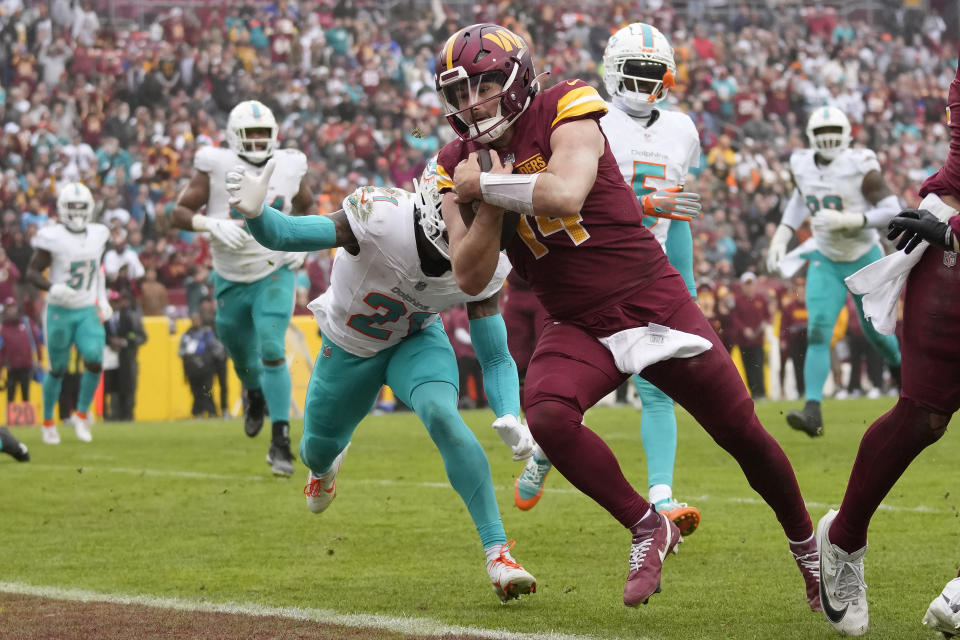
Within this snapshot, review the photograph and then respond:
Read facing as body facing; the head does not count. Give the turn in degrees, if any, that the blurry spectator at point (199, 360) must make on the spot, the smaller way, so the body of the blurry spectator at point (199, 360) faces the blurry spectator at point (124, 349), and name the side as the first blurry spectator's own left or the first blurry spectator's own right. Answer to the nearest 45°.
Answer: approximately 90° to the first blurry spectator's own right

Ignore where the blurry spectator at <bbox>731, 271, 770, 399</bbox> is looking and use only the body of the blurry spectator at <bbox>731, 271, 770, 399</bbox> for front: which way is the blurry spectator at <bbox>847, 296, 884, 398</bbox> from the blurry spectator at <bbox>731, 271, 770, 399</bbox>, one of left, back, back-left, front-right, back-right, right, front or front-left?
back-left

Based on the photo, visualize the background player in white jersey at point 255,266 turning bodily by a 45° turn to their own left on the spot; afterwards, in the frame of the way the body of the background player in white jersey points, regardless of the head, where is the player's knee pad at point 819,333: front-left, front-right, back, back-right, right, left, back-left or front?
front-left

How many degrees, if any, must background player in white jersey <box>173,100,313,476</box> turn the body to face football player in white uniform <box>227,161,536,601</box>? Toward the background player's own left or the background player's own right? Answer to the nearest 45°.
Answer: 0° — they already face them

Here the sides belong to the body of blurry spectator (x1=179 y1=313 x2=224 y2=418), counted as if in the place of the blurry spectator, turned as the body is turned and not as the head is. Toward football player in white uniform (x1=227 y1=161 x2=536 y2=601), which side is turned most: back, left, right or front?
front

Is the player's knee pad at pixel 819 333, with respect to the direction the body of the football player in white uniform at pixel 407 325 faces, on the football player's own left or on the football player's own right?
on the football player's own left

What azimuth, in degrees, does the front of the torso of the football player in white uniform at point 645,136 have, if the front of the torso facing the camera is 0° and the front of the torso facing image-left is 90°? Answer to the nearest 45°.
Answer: approximately 0°
